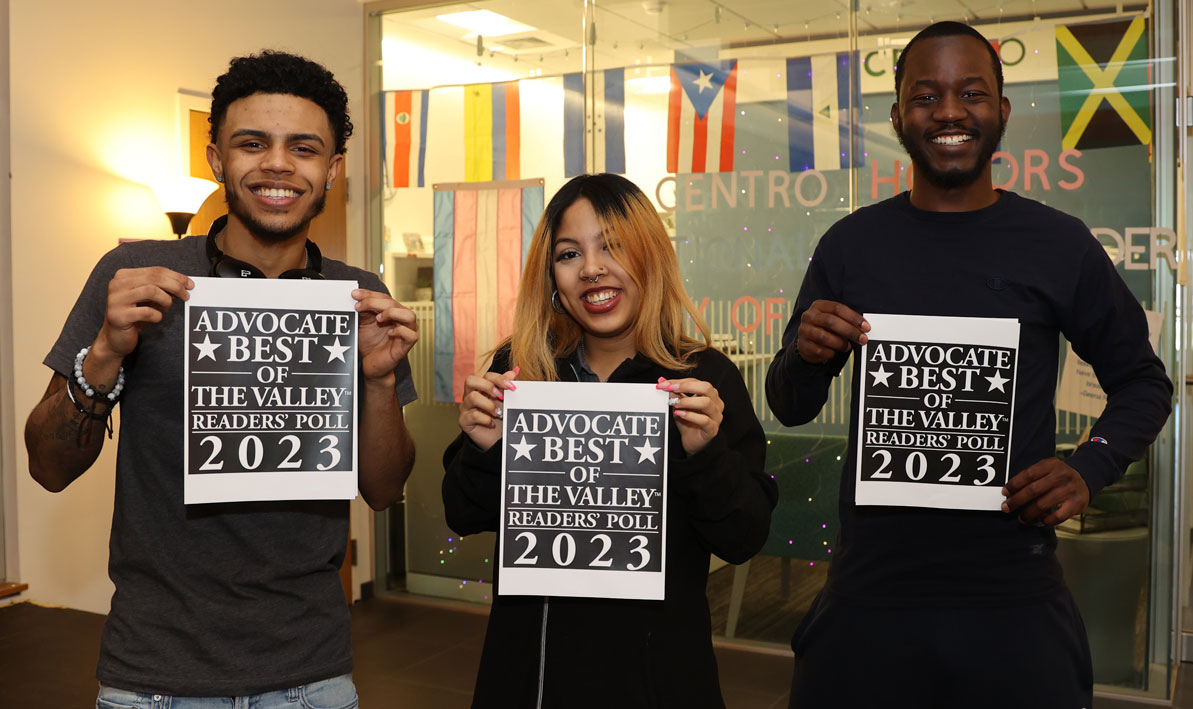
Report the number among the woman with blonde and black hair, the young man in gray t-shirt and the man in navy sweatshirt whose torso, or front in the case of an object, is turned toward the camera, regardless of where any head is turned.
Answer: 3

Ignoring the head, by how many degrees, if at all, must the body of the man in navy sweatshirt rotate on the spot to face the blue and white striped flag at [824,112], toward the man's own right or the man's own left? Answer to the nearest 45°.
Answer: approximately 180°

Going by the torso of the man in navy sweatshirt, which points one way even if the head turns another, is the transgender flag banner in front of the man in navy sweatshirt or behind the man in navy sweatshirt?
behind

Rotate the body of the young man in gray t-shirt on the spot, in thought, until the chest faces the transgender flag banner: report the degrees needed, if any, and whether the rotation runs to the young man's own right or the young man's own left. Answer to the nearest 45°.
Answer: approximately 180°

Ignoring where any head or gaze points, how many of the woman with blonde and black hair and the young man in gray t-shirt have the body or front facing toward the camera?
2

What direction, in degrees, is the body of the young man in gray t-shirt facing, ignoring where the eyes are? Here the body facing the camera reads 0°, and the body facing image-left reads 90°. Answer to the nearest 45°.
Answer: approximately 0°
